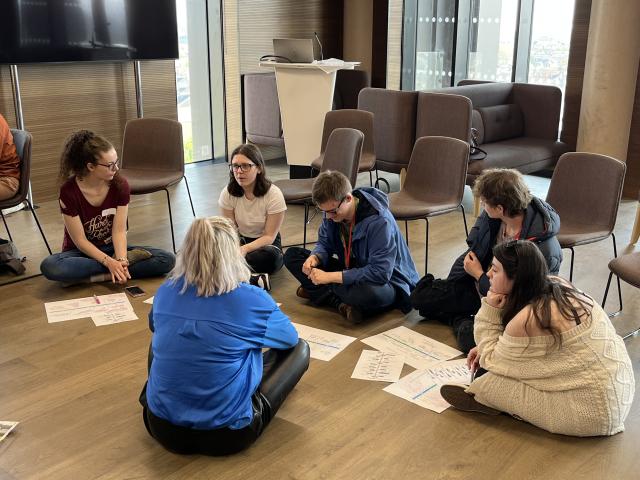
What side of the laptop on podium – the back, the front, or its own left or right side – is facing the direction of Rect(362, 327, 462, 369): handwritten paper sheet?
back

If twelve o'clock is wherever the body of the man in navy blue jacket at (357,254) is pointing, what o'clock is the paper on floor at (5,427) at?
The paper on floor is roughly at 12 o'clock from the man in navy blue jacket.

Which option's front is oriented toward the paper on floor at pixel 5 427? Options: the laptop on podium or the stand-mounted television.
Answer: the stand-mounted television

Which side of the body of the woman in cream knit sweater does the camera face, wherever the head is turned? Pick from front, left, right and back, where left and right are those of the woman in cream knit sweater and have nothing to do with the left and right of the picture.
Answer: left

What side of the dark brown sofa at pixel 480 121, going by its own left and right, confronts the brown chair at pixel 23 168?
right

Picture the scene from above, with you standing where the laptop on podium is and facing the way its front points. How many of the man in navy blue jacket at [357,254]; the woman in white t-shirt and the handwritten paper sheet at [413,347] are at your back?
3

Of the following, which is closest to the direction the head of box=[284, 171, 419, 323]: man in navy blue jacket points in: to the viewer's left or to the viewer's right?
to the viewer's left

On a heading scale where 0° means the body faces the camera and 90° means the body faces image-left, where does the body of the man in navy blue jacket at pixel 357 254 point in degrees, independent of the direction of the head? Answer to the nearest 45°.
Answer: approximately 45°

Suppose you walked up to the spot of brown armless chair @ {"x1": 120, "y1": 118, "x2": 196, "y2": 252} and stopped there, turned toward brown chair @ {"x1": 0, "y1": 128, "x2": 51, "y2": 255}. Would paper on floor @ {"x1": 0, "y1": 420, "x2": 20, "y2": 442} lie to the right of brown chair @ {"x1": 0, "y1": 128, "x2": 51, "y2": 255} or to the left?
left

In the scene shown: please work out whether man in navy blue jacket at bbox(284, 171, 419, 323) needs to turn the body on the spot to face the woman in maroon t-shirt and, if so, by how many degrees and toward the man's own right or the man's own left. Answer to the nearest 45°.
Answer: approximately 45° to the man's own right

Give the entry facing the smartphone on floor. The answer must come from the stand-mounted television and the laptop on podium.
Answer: the stand-mounted television

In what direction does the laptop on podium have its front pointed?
away from the camera

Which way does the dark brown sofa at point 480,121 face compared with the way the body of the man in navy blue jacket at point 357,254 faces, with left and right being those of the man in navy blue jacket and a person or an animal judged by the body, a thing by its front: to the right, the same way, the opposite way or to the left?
to the left
